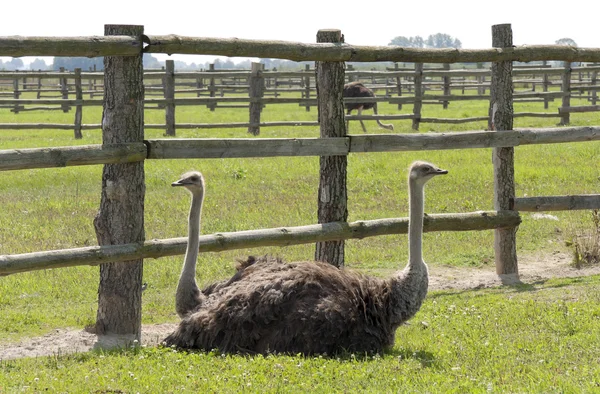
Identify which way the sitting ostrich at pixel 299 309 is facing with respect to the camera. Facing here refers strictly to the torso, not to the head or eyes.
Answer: to the viewer's right
